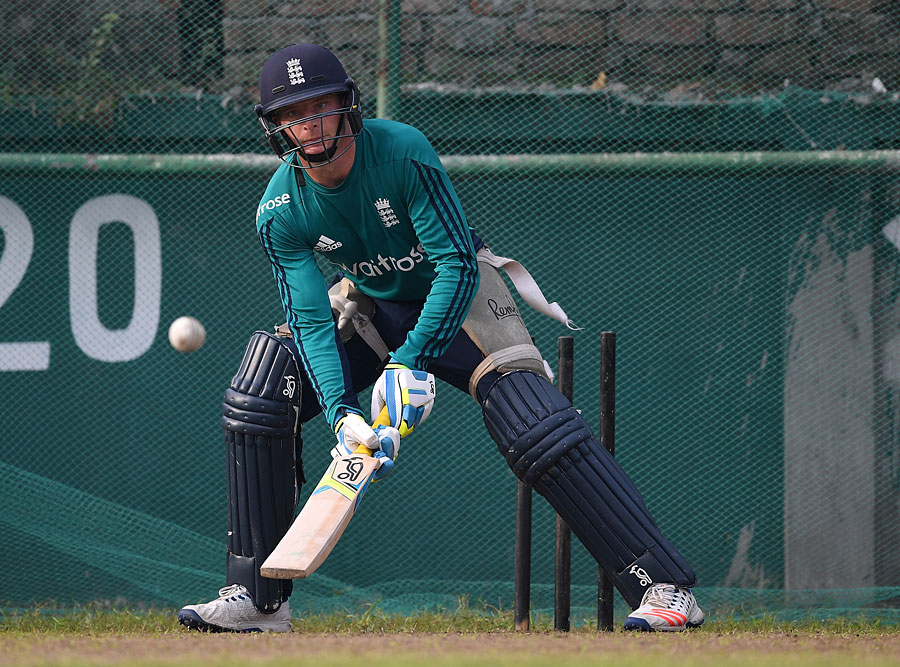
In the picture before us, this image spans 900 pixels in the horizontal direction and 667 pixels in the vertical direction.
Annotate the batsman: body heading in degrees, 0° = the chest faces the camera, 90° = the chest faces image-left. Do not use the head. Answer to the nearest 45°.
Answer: approximately 0°
